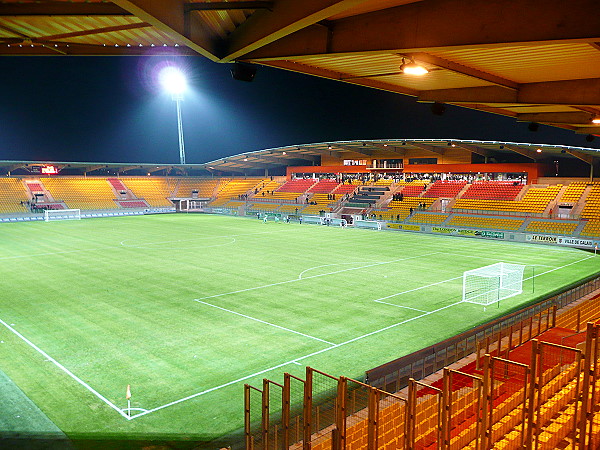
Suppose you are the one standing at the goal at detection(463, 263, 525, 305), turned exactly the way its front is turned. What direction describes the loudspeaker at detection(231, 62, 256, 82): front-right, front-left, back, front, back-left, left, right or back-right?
back-left

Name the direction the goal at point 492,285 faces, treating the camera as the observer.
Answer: facing away from the viewer and to the left of the viewer
